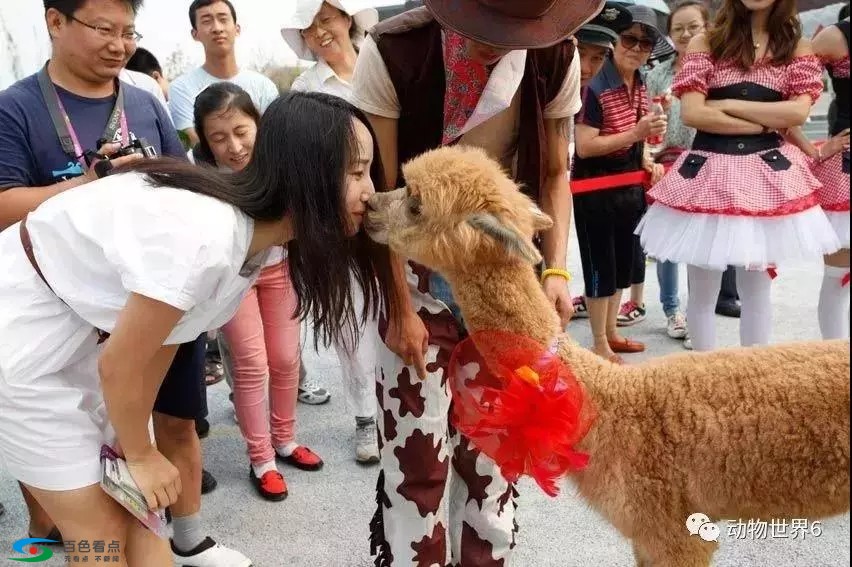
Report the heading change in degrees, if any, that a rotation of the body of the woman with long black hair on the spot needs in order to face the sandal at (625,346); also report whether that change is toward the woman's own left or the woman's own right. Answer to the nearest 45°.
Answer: approximately 45° to the woman's own left

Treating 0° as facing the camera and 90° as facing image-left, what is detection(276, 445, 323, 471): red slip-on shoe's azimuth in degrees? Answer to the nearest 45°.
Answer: approximately 315°

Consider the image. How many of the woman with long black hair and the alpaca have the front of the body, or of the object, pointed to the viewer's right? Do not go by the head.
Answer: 1

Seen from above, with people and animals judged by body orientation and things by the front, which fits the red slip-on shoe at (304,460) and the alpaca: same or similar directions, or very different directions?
very different directions

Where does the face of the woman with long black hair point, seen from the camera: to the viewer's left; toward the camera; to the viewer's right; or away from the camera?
to the viewer's right

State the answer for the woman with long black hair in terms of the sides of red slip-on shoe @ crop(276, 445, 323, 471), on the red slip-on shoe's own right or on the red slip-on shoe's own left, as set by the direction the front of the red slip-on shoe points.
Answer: on the red slip-on shoe's own right

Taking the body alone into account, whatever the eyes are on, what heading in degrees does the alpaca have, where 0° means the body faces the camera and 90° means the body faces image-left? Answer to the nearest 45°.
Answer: approximately 90°

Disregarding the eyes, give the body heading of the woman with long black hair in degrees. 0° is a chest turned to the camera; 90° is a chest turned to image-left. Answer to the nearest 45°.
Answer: approximately 270°

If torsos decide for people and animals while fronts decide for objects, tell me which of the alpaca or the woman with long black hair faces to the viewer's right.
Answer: the woman with long black hair

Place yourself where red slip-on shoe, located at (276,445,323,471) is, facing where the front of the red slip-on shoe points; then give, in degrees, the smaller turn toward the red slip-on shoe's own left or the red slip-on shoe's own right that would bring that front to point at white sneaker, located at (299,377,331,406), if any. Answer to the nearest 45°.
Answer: approximately 135° to the red slip-on shoe's own left

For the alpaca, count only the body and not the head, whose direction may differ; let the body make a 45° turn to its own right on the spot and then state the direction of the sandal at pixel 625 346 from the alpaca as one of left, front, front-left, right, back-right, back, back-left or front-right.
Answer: front-right
